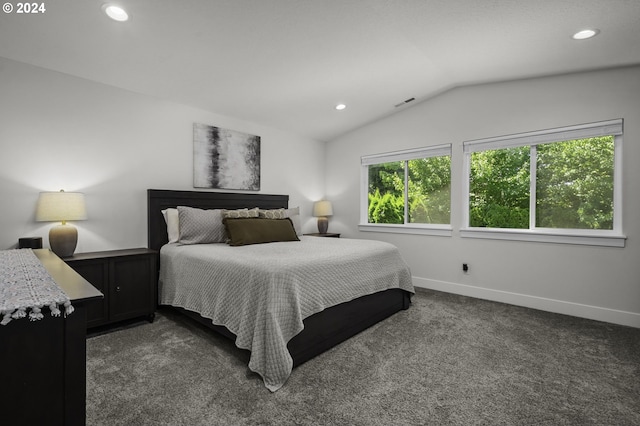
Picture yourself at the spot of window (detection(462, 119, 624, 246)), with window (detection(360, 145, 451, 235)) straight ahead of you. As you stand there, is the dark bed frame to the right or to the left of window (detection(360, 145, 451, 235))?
left

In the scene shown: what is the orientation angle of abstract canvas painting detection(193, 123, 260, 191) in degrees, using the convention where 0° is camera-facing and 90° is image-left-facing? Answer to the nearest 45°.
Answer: approximately 315°

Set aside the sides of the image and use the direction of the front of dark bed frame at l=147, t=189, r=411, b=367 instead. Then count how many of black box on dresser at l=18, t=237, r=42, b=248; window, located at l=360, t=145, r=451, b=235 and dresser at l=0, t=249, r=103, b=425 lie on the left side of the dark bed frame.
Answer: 1

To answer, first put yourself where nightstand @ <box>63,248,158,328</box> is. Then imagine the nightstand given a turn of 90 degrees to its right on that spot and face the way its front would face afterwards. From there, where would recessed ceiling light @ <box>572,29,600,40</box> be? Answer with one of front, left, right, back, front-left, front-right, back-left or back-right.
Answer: left

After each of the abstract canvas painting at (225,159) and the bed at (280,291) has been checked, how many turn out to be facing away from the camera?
0

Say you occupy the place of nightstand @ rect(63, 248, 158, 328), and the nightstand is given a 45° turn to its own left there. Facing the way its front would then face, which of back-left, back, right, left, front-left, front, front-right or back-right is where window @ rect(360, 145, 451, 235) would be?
front

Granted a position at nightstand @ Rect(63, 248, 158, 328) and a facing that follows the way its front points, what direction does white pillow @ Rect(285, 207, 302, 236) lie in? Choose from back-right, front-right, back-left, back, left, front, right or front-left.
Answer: front-left

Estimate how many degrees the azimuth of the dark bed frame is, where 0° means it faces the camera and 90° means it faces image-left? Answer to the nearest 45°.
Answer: approximately 315°

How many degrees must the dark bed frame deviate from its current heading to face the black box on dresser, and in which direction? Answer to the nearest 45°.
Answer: approximately 135° to its right

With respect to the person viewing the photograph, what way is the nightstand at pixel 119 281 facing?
facing the viewer and to the right of the viewer

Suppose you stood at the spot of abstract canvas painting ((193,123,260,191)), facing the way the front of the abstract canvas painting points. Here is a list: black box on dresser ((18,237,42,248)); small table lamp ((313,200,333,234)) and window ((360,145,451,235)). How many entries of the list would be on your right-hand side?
1
